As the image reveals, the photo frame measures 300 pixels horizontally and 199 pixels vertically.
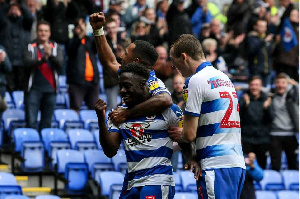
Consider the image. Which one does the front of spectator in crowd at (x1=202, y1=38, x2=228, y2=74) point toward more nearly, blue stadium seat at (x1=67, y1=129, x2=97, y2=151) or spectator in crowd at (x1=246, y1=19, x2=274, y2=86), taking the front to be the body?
the blue stadium seat

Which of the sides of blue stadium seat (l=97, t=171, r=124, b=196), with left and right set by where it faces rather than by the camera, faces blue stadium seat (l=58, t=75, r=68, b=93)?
back

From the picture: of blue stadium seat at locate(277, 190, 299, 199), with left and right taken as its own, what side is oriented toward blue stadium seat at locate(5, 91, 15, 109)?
right

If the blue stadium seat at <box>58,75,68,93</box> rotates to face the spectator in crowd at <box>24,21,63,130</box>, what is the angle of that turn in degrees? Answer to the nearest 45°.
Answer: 0° — it already faces them

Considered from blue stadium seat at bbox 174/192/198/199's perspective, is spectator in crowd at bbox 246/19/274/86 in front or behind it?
behind

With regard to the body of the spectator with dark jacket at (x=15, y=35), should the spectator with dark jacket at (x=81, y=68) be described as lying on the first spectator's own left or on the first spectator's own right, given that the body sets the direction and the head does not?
on the first spectator's own left

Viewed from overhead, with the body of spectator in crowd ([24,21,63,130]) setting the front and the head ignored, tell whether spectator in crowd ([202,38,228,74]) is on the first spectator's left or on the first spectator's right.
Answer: on the first spectator's left

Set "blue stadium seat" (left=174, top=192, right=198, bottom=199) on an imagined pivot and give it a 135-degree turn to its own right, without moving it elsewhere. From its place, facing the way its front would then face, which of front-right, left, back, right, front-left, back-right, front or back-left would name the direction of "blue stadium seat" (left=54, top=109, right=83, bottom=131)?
front

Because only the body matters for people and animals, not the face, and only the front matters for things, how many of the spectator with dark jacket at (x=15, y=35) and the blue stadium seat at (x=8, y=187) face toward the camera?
2

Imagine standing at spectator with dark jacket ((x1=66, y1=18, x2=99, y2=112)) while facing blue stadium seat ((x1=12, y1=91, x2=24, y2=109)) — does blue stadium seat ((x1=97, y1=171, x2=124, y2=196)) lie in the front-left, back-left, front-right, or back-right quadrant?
back-left
